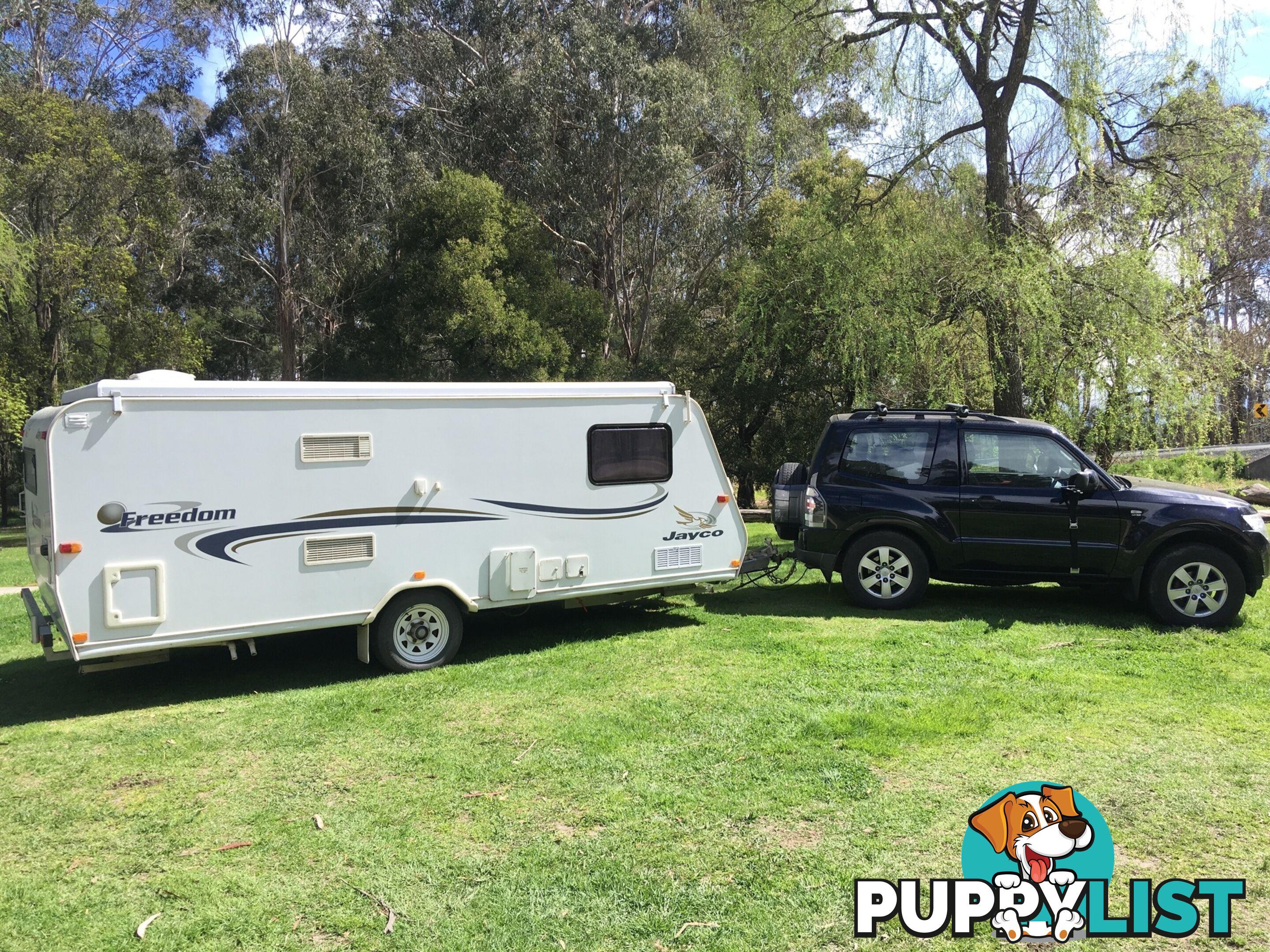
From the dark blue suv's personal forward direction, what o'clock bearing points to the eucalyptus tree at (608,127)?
The eucalyptus tree is roughly at 8 o'clock from the dark blue suv.

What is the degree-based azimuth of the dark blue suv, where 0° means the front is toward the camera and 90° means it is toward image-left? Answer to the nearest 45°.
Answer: approximately 270°

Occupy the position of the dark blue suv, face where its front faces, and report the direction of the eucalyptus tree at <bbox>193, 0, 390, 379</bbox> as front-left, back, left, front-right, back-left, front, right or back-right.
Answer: back-left

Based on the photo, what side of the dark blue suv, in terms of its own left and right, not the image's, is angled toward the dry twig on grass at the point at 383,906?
right

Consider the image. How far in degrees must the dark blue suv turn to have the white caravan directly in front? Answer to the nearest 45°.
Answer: approximately 135° to its right
